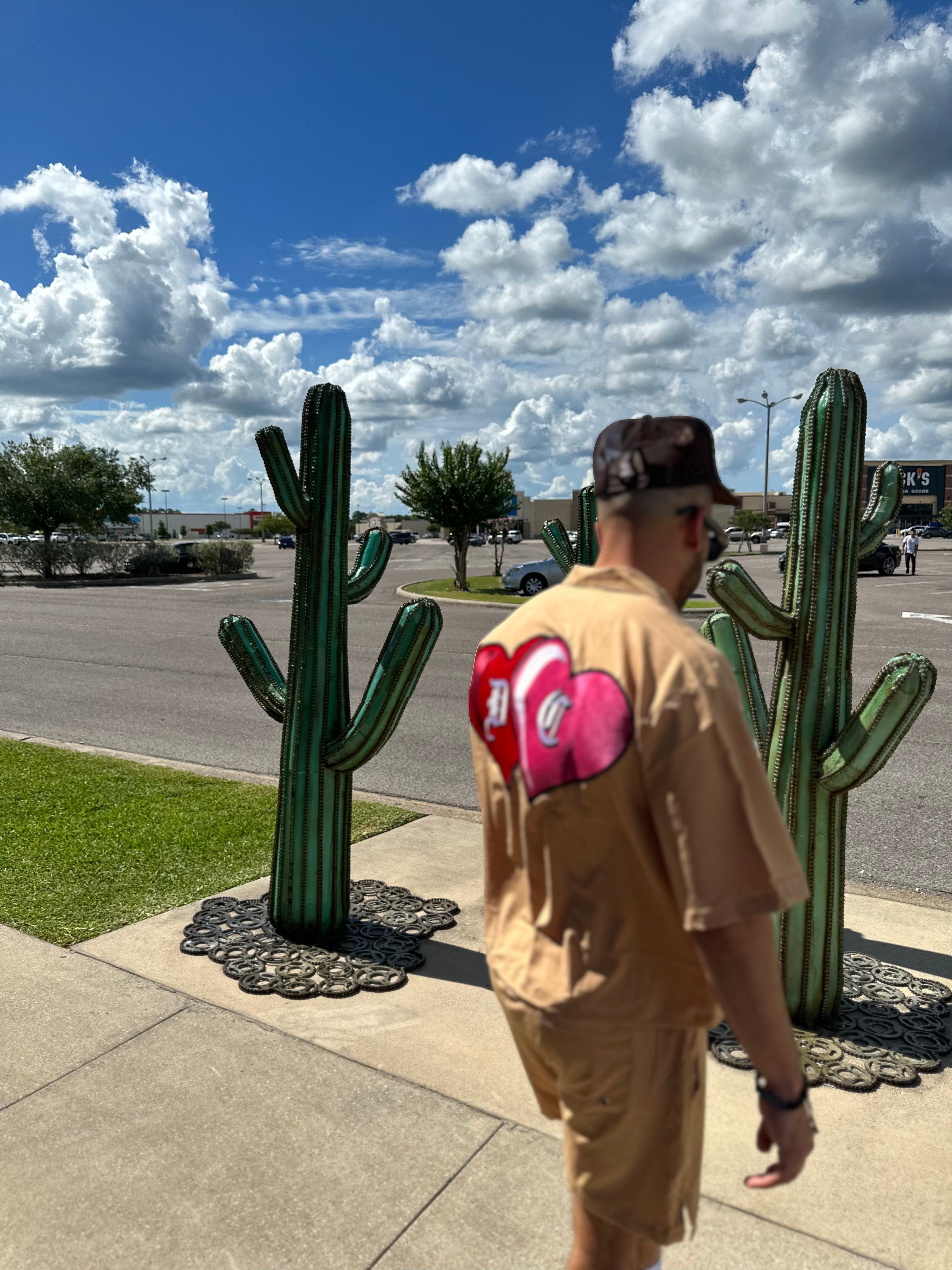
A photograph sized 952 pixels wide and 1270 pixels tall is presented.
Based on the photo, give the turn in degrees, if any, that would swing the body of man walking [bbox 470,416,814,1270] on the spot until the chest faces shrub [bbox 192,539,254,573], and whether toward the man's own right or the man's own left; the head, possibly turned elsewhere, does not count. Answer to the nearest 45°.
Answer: approximately 90° to the man's own left

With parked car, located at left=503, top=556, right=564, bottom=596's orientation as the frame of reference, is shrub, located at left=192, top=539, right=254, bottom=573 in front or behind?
in front

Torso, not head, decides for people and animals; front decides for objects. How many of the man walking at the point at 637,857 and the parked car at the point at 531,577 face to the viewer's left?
1

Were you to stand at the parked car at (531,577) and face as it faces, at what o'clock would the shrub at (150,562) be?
The shrub is roughly at 1 o'clock from the parked car.

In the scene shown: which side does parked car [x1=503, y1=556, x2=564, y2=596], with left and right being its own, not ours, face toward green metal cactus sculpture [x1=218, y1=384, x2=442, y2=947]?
left

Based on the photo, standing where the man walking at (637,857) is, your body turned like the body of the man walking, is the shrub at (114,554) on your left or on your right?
on your left

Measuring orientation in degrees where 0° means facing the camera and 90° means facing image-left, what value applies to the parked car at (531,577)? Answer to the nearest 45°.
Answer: approximately 90°

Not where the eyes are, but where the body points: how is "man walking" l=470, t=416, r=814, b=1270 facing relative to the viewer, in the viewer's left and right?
facing away from the viewer and to the right of the viewer

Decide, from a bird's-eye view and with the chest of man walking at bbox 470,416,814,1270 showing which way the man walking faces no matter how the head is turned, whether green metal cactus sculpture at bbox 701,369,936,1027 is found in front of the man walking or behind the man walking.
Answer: in front

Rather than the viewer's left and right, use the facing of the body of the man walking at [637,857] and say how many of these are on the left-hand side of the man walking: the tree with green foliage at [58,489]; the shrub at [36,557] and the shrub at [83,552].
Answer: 3

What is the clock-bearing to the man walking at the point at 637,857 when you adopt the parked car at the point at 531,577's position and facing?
The man walking is roughly at 9 o'clock from the parked car.

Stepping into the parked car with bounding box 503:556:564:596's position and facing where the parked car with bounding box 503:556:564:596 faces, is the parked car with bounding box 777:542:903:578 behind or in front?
behind

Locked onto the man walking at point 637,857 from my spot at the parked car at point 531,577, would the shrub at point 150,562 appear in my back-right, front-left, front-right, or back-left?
back-right

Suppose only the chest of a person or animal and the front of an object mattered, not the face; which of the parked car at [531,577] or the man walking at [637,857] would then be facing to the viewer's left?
the parked car

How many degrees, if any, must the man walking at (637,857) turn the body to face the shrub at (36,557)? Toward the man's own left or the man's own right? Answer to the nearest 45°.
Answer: approximately 90° to the man's own left

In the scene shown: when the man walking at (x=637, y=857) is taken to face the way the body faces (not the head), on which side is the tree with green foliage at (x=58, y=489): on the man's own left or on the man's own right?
on the man's own left
